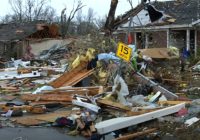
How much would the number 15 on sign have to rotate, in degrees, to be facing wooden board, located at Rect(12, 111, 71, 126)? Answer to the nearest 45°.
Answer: approximately 45° to its right

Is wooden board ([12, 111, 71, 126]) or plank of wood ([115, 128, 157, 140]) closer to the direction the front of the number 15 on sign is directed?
the plank of wood

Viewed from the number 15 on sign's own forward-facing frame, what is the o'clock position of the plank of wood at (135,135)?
The plank of wood is roughly at 12 o'clock from the number 15 on sign.

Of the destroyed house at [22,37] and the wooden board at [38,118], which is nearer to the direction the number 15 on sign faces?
the wooden board

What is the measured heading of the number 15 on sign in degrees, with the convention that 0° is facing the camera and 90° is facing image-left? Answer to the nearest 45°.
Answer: approximately 0°

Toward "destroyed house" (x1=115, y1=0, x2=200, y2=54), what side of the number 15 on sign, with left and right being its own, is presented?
back

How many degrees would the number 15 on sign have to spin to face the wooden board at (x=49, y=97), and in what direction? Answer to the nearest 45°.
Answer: approximately 90° to its right
